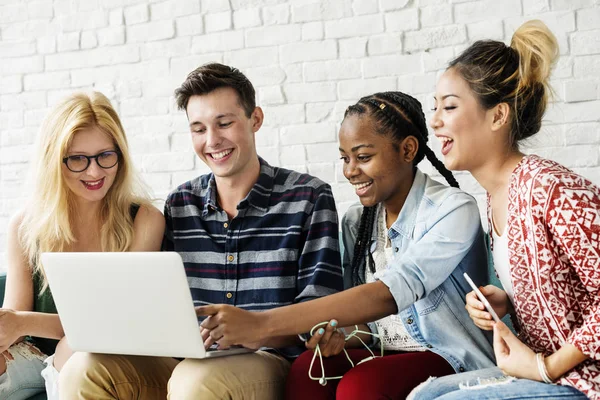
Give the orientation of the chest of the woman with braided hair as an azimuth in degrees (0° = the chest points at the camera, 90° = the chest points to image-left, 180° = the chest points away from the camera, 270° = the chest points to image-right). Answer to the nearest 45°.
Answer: approximately 45°

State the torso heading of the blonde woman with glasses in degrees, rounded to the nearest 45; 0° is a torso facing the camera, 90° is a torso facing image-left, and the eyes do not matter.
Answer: approximately 0°

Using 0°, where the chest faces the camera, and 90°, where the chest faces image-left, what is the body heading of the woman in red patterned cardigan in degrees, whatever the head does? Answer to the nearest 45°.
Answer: approximately 90°

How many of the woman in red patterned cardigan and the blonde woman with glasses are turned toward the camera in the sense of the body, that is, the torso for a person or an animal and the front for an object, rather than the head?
1
